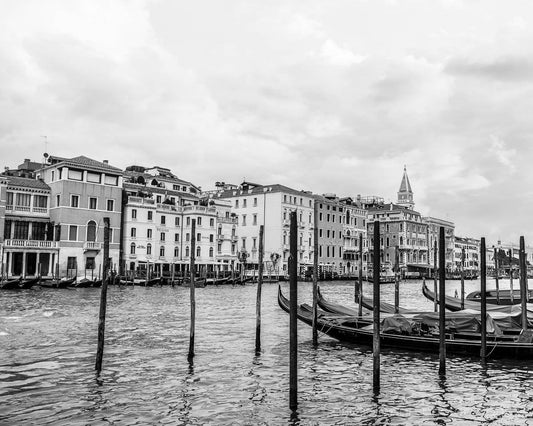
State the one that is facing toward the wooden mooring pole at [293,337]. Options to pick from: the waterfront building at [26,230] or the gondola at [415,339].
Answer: the waterfront building

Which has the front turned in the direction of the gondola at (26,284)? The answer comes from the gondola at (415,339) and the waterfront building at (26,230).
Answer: the waterfront building

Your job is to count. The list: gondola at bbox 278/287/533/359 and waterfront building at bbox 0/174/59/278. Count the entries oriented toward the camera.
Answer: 1

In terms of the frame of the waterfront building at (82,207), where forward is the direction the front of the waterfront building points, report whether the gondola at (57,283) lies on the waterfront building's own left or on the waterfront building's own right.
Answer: on the waterfront building's own right

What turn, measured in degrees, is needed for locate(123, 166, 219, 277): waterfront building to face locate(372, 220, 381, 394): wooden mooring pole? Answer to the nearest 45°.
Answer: approximately 45° to its right

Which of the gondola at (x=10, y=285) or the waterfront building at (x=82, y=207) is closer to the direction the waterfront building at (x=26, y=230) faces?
the gondola
